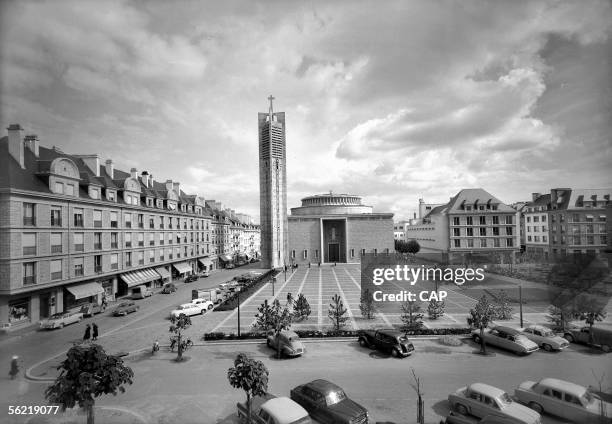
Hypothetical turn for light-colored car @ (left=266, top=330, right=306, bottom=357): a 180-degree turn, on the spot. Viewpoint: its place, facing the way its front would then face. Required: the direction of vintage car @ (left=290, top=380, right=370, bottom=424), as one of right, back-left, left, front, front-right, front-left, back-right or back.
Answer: back-left

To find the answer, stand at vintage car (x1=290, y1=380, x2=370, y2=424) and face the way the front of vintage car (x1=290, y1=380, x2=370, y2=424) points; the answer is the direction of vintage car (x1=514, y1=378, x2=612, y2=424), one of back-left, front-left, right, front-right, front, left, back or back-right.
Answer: front-left

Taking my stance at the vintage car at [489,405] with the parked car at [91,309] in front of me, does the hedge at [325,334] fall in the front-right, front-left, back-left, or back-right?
front-right

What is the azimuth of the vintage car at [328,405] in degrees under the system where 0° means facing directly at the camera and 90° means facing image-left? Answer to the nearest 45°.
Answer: approximately 315°

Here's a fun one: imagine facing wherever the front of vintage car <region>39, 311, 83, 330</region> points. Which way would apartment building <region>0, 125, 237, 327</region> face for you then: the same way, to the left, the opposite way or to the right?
to the left

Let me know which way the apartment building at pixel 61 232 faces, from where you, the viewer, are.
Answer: facing the viewer and to the right of the viewer

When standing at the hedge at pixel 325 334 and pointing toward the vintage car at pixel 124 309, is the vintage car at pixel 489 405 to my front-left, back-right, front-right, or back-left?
back-left

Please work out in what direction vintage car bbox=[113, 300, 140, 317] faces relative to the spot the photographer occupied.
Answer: facing the viewer and to the left of the viewer
